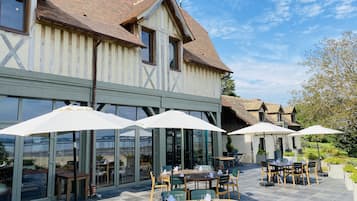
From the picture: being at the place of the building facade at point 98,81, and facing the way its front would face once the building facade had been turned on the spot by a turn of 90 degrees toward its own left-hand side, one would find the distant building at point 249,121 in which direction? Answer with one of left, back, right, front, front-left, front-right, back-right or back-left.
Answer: front

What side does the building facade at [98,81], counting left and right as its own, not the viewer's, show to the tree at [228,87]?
left

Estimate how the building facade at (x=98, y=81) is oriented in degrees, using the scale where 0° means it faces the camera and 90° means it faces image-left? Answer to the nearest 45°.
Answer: approximately 315°

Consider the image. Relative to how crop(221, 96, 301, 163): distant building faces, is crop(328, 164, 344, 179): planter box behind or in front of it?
in front
